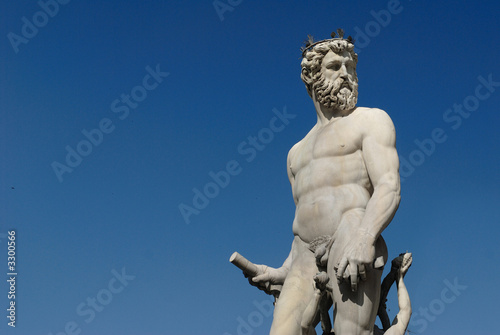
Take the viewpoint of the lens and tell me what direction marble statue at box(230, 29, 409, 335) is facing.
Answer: facing the viewer and to the left of the viewer
